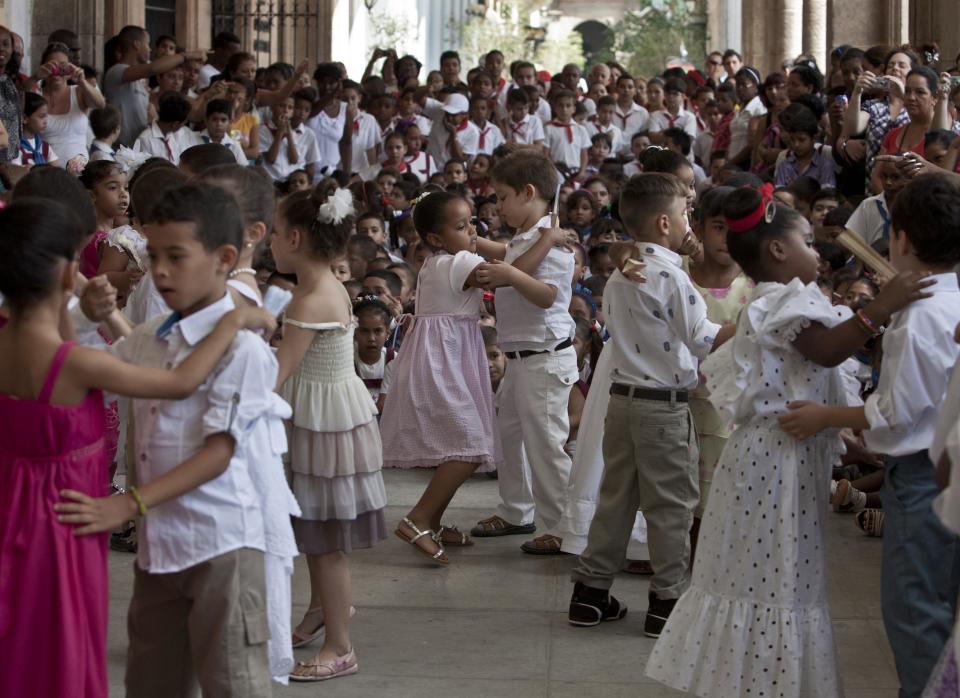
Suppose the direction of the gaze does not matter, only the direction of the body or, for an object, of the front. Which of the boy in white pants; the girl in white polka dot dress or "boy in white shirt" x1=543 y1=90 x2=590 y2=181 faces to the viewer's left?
the boy in white pants

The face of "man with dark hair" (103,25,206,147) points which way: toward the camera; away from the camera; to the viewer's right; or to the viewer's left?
to the viewer's right

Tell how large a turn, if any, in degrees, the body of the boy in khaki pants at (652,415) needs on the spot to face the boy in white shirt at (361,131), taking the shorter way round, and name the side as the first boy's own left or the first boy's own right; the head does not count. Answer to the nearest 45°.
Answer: approximately 45° to the first boy's own left

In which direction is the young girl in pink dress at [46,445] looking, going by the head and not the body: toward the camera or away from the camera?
away from the camera

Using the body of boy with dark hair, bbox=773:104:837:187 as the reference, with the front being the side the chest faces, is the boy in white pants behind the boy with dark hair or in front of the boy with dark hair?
in front

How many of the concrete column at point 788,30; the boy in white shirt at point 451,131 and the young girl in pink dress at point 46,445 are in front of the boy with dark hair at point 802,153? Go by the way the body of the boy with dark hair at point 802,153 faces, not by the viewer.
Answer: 1

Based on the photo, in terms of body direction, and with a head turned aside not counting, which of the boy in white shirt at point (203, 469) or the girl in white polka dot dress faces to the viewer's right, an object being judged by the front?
the girl in white polka dot dress

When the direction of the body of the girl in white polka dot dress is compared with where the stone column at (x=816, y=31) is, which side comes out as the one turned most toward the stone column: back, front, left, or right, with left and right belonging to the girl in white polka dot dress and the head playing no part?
left

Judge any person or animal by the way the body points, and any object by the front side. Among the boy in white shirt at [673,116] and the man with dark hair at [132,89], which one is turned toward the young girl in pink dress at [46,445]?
the boy in white shirt

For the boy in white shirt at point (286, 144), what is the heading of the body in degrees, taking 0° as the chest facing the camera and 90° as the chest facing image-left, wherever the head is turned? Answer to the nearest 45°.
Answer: approximately 0°

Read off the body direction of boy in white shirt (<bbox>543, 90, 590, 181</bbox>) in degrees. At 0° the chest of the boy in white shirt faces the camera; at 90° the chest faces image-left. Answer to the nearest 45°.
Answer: approximately 0°
